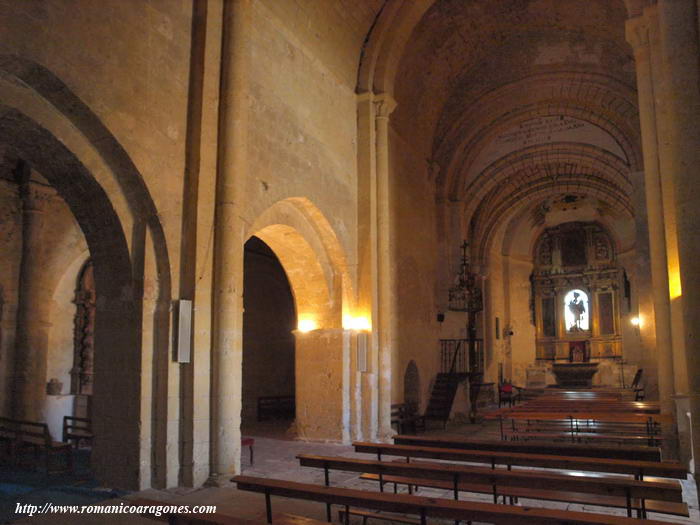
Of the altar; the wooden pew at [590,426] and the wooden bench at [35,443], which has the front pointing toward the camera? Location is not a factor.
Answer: the altar

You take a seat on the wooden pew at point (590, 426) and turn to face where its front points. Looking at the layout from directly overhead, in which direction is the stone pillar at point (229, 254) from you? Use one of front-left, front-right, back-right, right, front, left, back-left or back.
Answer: back-left

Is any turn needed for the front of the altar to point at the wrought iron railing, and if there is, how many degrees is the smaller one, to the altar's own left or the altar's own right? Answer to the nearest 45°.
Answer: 0° — it already faces it

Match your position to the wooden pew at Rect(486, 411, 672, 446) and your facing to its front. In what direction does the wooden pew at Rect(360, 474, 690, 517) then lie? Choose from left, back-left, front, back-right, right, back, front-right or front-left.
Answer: back

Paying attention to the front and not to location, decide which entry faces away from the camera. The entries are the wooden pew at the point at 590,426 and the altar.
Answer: the wooden pew

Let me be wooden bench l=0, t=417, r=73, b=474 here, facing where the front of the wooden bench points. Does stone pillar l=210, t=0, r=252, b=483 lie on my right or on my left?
on my right

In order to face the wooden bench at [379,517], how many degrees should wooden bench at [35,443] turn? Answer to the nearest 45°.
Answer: approximately 90° to its right

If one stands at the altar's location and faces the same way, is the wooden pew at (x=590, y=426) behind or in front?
in front

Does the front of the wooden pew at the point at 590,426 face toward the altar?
yes

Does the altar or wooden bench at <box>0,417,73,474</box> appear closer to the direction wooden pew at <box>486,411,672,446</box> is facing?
the altar

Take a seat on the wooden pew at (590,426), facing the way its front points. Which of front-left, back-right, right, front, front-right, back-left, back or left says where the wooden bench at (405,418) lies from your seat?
front-left

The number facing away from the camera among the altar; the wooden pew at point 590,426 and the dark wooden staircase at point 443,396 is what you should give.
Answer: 1

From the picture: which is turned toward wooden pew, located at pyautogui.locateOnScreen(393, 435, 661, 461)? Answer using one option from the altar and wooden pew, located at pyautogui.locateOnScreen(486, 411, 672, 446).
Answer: the altar

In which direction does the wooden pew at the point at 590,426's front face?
away from the camera

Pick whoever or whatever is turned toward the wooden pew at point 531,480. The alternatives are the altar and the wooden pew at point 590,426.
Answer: the altar

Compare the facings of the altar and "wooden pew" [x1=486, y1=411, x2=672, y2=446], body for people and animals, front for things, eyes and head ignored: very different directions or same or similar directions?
very different directions
